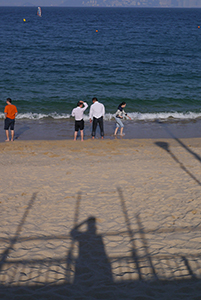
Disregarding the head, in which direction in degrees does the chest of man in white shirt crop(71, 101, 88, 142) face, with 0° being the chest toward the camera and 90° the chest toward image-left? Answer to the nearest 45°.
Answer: approximately 180°
